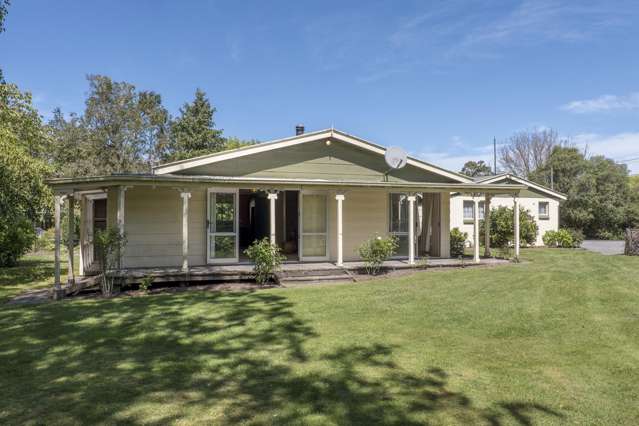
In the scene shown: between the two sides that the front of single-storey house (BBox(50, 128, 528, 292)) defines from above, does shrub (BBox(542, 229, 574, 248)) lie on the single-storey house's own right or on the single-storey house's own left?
on the single-storey house's own left

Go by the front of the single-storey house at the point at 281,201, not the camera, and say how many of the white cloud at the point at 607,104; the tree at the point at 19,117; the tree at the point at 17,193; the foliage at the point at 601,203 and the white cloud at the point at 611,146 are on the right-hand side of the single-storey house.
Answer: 2

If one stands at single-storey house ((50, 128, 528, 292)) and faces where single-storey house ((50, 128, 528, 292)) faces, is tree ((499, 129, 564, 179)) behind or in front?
behind

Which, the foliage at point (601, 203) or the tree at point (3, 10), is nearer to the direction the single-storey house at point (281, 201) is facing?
the tree

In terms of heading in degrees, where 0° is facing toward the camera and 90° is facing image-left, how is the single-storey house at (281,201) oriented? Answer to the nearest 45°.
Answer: approximately 0°

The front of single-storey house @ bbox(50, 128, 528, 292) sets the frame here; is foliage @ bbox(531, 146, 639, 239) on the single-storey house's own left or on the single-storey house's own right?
on the single-storey house's own left

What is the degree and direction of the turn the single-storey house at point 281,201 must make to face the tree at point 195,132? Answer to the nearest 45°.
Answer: approximately 180°

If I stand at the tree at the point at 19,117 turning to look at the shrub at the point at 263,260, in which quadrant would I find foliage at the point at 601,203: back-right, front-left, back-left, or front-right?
front-left

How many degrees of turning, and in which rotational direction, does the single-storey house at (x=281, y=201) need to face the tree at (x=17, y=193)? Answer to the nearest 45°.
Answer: approximately 90° to its right

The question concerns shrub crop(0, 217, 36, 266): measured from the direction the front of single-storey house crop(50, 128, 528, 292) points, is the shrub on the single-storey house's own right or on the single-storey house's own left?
on the single-storey house's own right
